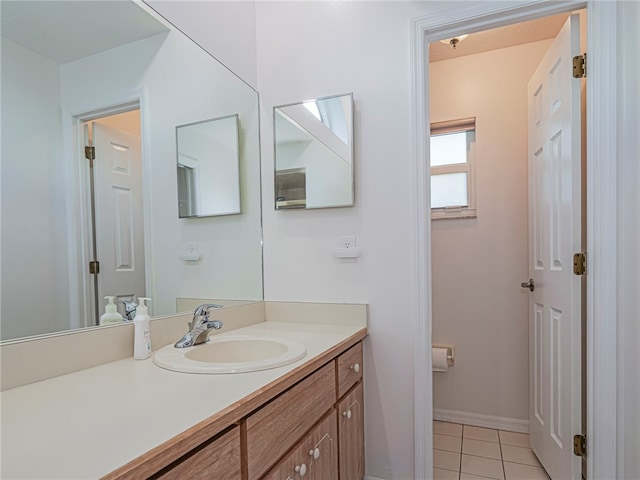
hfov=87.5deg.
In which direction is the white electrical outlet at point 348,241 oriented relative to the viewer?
toward the camera

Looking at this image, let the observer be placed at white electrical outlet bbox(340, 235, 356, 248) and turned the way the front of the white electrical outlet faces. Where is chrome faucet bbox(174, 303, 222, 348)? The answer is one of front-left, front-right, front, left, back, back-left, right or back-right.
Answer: front-right

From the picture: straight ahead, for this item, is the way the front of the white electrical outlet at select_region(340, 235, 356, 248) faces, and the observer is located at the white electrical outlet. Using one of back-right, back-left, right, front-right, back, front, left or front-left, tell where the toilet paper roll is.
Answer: back-left

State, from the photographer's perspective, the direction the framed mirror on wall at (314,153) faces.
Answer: facing the viewer and to the left of the viewer

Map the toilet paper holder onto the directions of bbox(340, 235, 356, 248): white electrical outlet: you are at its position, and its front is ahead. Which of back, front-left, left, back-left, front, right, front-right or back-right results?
back-left

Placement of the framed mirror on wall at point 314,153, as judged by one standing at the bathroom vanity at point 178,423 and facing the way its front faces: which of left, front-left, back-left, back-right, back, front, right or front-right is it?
left
